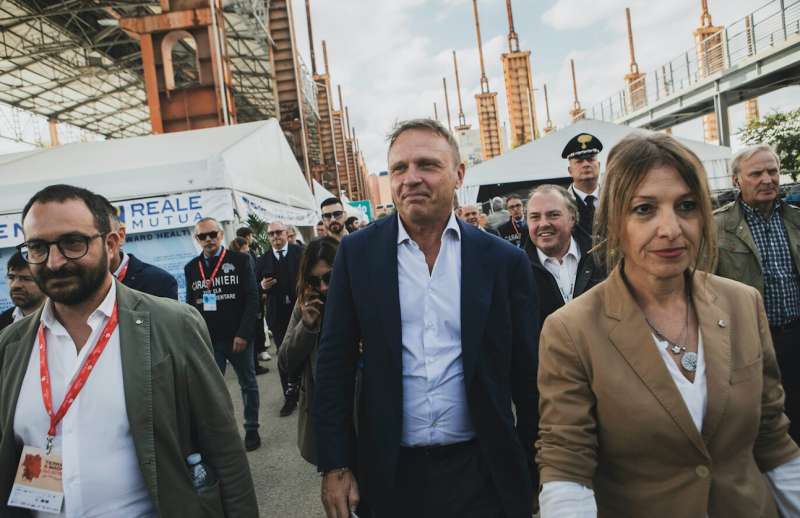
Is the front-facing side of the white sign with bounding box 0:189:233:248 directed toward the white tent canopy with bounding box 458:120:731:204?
no

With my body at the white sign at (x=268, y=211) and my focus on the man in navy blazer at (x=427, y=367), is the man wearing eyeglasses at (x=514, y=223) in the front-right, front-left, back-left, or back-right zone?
front-left

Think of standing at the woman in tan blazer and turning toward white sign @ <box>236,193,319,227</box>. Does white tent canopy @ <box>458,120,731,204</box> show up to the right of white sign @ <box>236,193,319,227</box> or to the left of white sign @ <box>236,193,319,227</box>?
right

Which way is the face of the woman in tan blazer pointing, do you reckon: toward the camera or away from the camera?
toward the camera

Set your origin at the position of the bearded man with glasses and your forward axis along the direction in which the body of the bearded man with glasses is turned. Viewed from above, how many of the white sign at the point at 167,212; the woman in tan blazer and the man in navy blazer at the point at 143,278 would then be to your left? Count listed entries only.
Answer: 1

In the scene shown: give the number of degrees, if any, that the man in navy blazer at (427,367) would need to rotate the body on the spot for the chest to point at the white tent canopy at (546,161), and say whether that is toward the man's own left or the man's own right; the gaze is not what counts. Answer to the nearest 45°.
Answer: approximately 180°

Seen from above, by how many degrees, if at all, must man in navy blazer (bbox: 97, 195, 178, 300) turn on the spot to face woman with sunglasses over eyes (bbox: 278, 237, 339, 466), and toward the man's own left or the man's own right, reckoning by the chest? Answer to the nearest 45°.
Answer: approximately 90° to the man's own left

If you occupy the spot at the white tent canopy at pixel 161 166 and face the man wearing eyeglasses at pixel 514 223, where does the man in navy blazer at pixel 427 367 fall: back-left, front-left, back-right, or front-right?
front-right

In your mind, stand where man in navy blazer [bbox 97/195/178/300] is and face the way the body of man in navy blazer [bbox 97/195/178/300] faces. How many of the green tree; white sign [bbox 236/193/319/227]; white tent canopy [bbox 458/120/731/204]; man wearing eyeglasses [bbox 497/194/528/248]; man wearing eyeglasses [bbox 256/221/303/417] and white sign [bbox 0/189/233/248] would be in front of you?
0

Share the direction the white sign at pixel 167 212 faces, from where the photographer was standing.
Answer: facing the viewer

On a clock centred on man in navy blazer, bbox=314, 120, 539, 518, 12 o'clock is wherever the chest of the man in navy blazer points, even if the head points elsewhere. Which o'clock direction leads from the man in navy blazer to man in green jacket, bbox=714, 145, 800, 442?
The man in green jacket is roughly at 8 o'clock from the man in navy blazer.

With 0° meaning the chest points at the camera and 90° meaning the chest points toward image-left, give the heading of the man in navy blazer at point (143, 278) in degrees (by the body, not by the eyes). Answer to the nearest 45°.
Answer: approximately 45°

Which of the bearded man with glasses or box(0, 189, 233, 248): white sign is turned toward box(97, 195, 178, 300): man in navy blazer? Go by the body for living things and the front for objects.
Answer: the white sign

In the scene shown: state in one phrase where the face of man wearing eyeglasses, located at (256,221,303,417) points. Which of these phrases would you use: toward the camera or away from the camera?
toward the camera

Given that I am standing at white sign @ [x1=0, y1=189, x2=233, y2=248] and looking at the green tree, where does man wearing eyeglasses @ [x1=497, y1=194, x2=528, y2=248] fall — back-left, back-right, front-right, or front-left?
front-right

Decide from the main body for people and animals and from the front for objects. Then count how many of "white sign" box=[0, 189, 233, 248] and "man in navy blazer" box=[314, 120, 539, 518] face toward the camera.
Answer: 2

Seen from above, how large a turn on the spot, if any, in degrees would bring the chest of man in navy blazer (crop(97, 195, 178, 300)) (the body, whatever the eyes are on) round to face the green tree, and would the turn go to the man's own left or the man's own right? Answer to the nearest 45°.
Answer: approximately 135° to the man's own left

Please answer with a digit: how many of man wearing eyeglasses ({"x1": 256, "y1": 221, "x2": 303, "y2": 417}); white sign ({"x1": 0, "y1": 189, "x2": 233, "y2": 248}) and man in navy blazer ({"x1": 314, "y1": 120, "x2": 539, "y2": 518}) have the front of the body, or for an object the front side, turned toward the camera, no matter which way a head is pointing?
3
